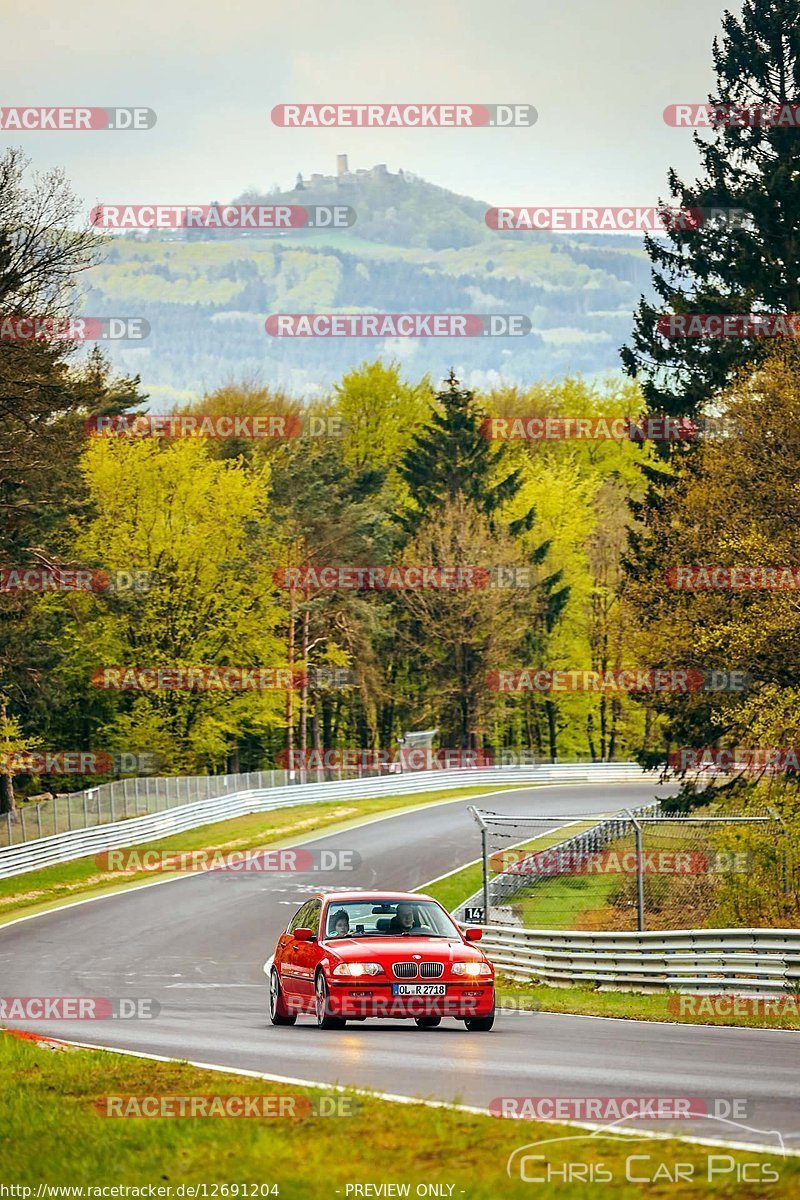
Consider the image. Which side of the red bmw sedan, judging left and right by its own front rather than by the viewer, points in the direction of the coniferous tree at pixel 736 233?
back

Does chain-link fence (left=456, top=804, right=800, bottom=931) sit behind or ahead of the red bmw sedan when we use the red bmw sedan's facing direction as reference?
behind

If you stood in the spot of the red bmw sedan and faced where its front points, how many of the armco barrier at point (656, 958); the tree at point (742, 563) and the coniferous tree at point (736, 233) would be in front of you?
0

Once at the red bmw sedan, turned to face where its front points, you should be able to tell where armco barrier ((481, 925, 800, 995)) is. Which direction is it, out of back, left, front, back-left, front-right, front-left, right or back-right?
back-left

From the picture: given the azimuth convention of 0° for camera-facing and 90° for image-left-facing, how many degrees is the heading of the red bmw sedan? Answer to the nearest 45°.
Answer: approximately 0°

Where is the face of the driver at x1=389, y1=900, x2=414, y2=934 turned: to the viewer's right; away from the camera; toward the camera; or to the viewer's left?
toward the camera

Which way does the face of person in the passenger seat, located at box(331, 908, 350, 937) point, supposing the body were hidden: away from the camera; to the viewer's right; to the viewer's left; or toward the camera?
toward the camera

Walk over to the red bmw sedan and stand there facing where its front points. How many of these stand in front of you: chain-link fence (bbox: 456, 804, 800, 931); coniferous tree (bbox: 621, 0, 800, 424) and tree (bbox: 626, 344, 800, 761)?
0

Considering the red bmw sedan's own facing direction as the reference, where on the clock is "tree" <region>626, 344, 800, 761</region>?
The tree is roughly at 7 o'clock from the red bmw sedan.
